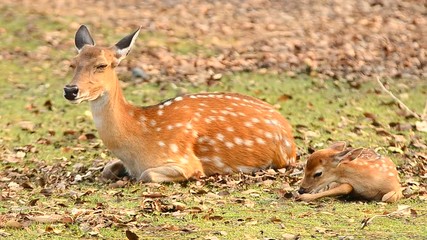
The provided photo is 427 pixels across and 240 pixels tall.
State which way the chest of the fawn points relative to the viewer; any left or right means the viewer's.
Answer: facing to the left of the viewer

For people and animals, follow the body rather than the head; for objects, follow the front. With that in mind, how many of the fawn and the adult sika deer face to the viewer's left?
2

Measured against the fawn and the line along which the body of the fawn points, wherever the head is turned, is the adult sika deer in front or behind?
in front

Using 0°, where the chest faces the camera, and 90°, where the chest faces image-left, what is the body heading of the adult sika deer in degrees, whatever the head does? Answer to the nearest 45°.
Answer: approximately 90°

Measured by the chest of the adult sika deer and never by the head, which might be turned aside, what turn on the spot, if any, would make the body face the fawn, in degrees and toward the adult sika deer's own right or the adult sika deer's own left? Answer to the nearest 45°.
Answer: approximately 135° to the adult sika deer's own left
